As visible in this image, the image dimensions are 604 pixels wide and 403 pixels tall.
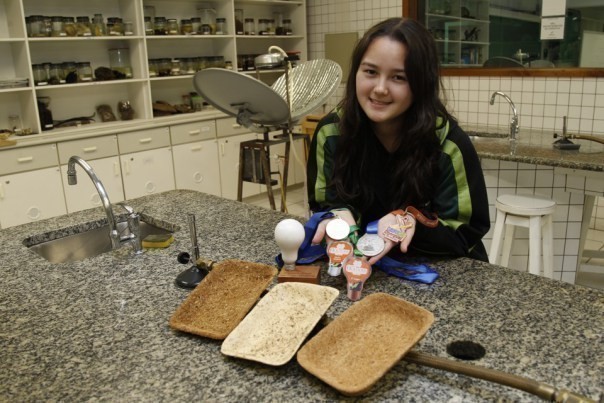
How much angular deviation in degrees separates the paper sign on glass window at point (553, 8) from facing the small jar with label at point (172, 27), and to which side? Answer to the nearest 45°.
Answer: approximately 90° to its right

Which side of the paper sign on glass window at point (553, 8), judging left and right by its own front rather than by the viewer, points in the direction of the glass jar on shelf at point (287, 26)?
right

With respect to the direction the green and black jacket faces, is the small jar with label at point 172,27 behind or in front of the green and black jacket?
behind

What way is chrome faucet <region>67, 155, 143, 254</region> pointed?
to the viewer's left

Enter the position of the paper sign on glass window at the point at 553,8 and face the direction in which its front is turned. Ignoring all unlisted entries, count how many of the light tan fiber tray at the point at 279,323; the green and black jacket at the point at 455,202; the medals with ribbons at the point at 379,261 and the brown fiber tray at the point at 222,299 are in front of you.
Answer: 4

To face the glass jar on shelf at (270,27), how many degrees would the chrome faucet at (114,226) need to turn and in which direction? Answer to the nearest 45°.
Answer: approximately 135° to its right

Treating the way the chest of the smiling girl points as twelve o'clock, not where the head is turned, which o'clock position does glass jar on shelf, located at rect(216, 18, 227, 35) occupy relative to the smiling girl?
The glass jar on shelf is roughly at 5 o'clock from the smiling girl.

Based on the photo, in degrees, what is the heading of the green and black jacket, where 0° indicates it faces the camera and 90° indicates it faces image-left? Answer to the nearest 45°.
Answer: approximately 0°

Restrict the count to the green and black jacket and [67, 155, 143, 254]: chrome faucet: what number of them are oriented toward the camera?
1

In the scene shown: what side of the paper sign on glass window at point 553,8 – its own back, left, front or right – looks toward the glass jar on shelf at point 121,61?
right

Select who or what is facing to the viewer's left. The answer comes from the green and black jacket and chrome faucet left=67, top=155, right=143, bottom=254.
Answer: the chrome faucet

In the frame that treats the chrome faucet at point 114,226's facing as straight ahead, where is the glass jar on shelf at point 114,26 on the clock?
The glass jar on shelf is roughly at 3 o'clock from the chrome faucet.
